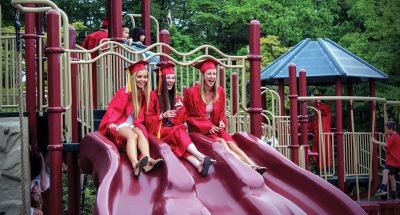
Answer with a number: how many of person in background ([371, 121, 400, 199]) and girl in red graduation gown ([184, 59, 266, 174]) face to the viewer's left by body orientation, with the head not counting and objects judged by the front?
1

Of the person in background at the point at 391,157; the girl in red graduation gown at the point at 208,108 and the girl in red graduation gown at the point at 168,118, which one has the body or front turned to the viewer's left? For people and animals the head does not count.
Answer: the person in background

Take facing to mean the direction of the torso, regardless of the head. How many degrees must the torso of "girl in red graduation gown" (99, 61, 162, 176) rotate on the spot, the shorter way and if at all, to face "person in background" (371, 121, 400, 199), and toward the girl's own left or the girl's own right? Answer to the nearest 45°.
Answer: approximately 90° to the girl's own left

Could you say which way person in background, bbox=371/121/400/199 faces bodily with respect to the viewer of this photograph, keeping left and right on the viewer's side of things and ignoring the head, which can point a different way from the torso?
facing to the left of the viewer

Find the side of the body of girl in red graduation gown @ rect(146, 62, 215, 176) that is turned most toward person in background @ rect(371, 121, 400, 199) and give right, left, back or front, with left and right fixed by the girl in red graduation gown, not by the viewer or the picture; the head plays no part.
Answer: left

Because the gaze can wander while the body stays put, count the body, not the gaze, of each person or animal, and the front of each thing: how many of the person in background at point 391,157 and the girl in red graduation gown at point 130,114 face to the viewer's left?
1

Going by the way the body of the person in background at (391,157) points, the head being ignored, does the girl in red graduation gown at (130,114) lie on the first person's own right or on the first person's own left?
on the first person's own left
